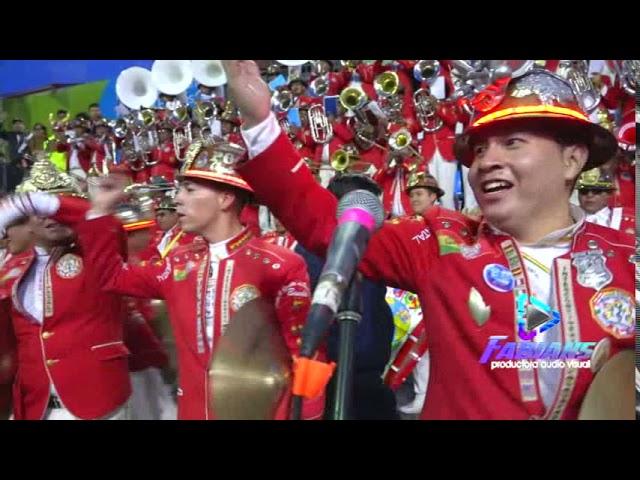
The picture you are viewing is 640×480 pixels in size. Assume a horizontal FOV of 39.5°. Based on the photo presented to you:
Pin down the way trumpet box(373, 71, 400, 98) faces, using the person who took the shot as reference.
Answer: facing the viewer

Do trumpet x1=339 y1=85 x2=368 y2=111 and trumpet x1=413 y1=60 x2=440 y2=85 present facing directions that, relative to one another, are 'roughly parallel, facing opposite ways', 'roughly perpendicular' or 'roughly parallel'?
roughly parallel

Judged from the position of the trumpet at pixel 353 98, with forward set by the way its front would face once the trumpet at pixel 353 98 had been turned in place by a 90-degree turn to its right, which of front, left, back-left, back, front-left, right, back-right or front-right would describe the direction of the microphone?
left

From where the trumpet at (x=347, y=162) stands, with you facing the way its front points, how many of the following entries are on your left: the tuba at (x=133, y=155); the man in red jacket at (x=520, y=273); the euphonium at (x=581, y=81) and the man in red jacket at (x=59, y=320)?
2

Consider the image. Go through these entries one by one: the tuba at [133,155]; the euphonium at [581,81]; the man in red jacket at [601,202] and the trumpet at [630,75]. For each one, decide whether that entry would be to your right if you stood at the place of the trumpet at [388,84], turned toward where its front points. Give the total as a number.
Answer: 1

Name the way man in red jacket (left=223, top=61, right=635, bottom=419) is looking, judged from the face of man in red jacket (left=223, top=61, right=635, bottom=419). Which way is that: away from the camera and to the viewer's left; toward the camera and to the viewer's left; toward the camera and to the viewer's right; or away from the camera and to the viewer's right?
toward the camera and to the viewer's left

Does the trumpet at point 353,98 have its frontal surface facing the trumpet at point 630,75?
no

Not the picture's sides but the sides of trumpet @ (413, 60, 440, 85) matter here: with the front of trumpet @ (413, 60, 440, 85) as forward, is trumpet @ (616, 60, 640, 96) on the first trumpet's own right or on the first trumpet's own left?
on the first trumpet's own left

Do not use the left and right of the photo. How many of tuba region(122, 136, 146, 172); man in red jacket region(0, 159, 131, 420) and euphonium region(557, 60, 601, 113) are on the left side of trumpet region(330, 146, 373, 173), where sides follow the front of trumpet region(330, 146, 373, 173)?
1

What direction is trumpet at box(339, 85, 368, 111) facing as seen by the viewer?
toward the camera
